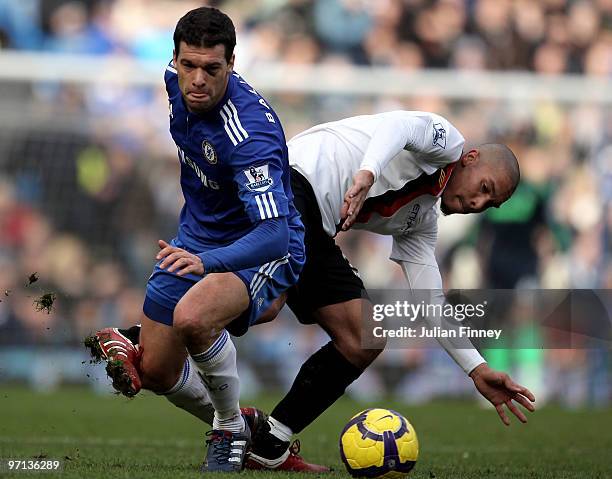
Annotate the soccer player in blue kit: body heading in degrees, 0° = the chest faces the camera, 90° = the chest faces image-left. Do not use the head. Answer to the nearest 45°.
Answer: approximately 45°

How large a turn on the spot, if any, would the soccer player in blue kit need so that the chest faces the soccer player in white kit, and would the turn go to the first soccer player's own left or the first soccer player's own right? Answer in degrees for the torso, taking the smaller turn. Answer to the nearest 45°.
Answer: approximately 180°

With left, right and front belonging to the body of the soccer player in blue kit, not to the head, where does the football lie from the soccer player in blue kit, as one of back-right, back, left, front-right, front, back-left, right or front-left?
left
